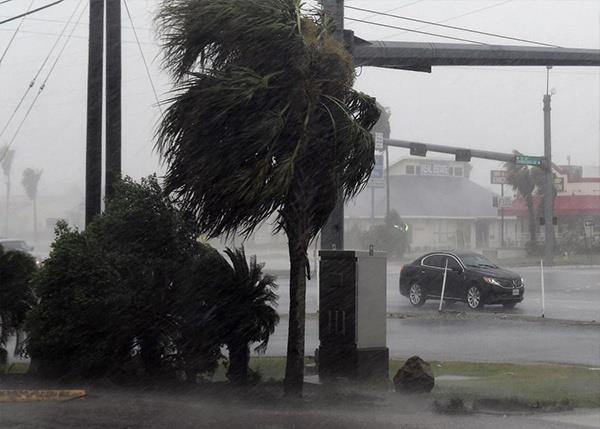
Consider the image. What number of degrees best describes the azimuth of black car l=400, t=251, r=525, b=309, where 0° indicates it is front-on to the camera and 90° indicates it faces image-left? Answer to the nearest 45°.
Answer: approximately 315°

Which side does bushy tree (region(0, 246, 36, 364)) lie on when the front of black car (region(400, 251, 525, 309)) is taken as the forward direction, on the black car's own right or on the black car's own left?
on the black car's own right

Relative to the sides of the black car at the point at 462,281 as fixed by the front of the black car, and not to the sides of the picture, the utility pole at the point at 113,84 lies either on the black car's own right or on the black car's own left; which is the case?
on the black car's own right

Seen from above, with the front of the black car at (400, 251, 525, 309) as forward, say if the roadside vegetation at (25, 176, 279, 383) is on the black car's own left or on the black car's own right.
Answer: on the black car's own right

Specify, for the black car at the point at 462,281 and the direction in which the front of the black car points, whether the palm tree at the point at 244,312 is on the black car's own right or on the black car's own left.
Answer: on the black car's own right

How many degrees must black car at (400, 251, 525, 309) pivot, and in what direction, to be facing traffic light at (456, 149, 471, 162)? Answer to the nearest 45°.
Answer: approximately 135° to its left

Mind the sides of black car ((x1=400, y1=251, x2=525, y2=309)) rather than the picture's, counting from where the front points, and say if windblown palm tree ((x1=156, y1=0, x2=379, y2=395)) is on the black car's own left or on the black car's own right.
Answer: on the black car's own right
